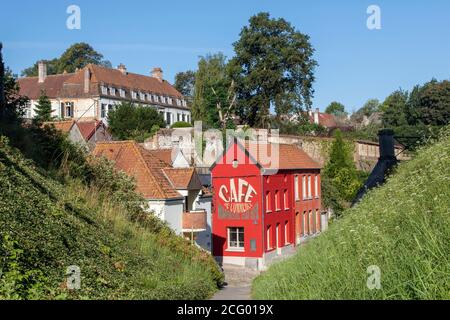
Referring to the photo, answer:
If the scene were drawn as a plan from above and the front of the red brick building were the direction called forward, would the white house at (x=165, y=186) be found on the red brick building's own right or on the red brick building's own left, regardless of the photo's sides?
on the red brick building's own right

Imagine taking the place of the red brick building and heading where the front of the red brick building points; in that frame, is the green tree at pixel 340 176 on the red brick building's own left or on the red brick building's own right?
on the red brick building's own left

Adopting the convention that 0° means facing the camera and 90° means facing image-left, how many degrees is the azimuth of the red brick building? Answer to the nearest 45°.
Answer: approximately 315°
